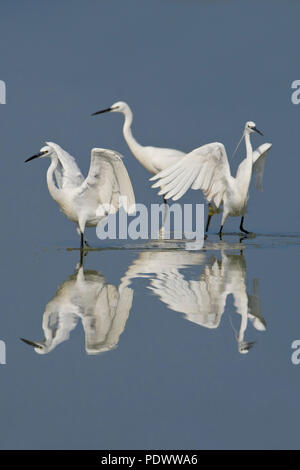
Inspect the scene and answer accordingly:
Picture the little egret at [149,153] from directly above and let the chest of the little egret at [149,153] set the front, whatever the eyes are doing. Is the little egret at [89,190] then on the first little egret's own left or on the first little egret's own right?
on the first little egret's own left

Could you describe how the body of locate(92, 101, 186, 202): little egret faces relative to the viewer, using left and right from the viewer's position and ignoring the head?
facing to the left of the viewer

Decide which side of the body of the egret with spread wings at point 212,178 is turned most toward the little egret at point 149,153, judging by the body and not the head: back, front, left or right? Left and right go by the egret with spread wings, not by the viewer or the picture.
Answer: back

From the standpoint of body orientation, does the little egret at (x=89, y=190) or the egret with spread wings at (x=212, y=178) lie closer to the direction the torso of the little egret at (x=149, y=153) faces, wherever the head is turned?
the little egret

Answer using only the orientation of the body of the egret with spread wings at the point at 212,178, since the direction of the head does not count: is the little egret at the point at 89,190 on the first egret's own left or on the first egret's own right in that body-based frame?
on the first egret's own right

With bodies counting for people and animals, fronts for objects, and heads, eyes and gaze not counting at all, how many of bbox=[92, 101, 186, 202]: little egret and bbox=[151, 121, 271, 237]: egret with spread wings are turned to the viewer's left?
1

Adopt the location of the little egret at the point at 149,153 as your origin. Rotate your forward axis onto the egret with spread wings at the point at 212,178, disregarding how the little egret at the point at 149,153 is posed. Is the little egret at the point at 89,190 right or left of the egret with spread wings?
right

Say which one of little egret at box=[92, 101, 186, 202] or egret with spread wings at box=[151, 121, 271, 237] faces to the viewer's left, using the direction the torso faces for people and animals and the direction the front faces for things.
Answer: the little egret
